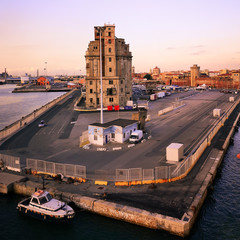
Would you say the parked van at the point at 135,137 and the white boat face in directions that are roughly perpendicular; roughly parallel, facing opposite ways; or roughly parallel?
roughly perpendicular

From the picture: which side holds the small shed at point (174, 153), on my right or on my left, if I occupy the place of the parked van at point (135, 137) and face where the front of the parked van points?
on my left

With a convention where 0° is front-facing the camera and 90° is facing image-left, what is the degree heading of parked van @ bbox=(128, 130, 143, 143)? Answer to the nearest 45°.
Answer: approximately 45°

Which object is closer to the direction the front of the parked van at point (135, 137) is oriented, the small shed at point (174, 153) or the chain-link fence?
the chain-link fence

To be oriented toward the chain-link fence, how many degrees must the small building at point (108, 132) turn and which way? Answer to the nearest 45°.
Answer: approximately 45° to its right

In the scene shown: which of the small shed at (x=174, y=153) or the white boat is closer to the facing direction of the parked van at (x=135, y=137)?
the white boat
